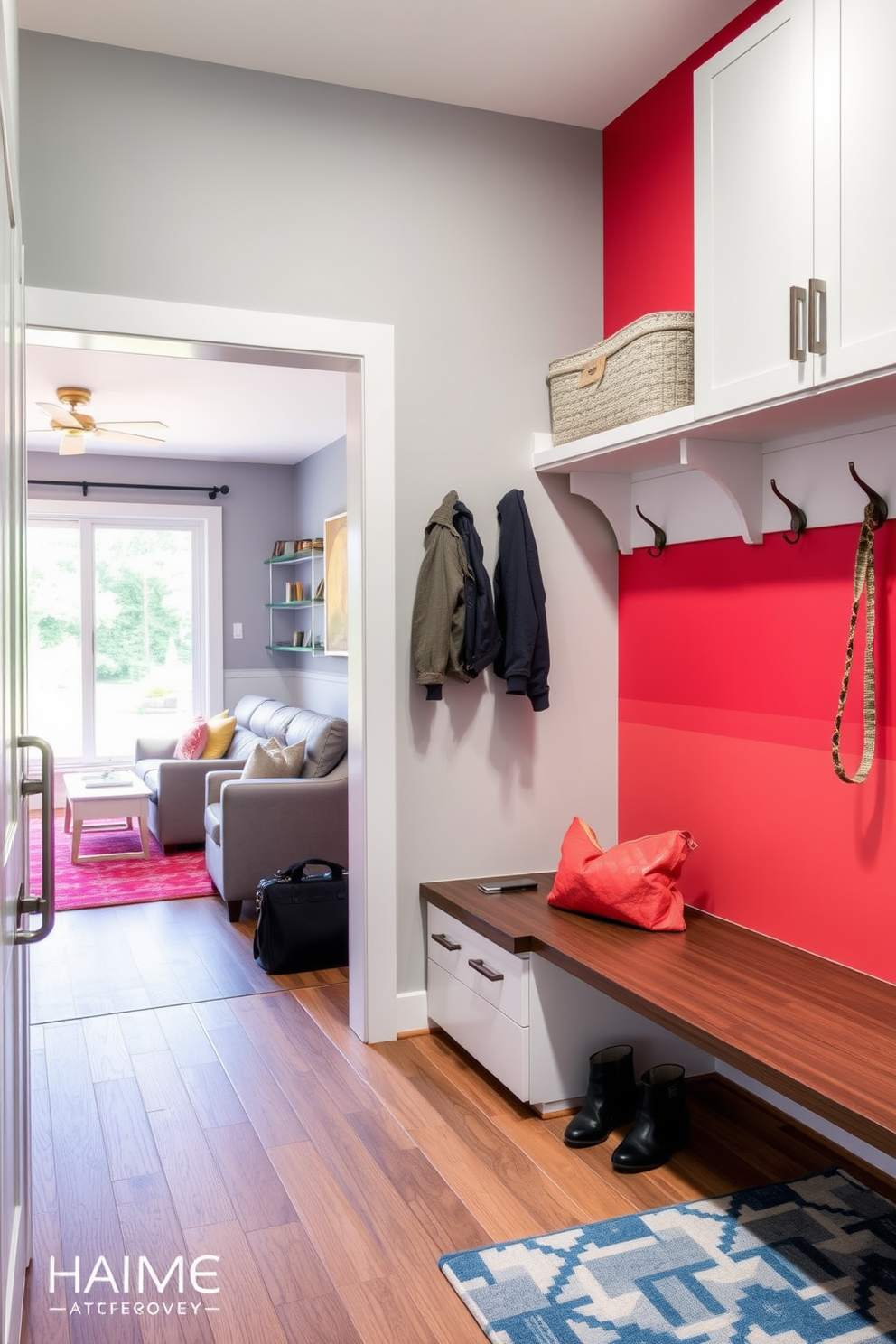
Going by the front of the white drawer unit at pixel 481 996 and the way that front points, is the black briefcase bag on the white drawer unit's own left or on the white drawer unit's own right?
on the white drawer unit's own right

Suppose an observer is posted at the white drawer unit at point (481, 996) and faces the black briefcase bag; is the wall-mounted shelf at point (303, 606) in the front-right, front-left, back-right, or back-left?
front-right

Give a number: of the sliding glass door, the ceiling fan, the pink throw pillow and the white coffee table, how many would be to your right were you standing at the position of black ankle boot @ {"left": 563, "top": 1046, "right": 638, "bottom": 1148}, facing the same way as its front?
4

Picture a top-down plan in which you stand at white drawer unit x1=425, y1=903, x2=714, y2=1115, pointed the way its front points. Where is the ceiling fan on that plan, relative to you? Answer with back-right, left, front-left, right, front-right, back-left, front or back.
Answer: right

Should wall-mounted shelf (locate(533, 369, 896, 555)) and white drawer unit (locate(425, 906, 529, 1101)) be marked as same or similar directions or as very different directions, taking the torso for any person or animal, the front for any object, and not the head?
same or similar directions

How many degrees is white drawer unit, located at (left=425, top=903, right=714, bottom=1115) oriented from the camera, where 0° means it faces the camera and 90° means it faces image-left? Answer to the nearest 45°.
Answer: approximately 45°

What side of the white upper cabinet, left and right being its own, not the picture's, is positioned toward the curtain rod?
right

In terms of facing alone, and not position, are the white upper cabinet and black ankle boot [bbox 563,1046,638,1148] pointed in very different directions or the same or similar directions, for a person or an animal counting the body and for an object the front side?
same or similar directions

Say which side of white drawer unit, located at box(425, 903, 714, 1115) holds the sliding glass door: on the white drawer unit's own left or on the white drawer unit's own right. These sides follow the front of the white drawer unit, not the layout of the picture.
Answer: on the white drawer unit's own right
